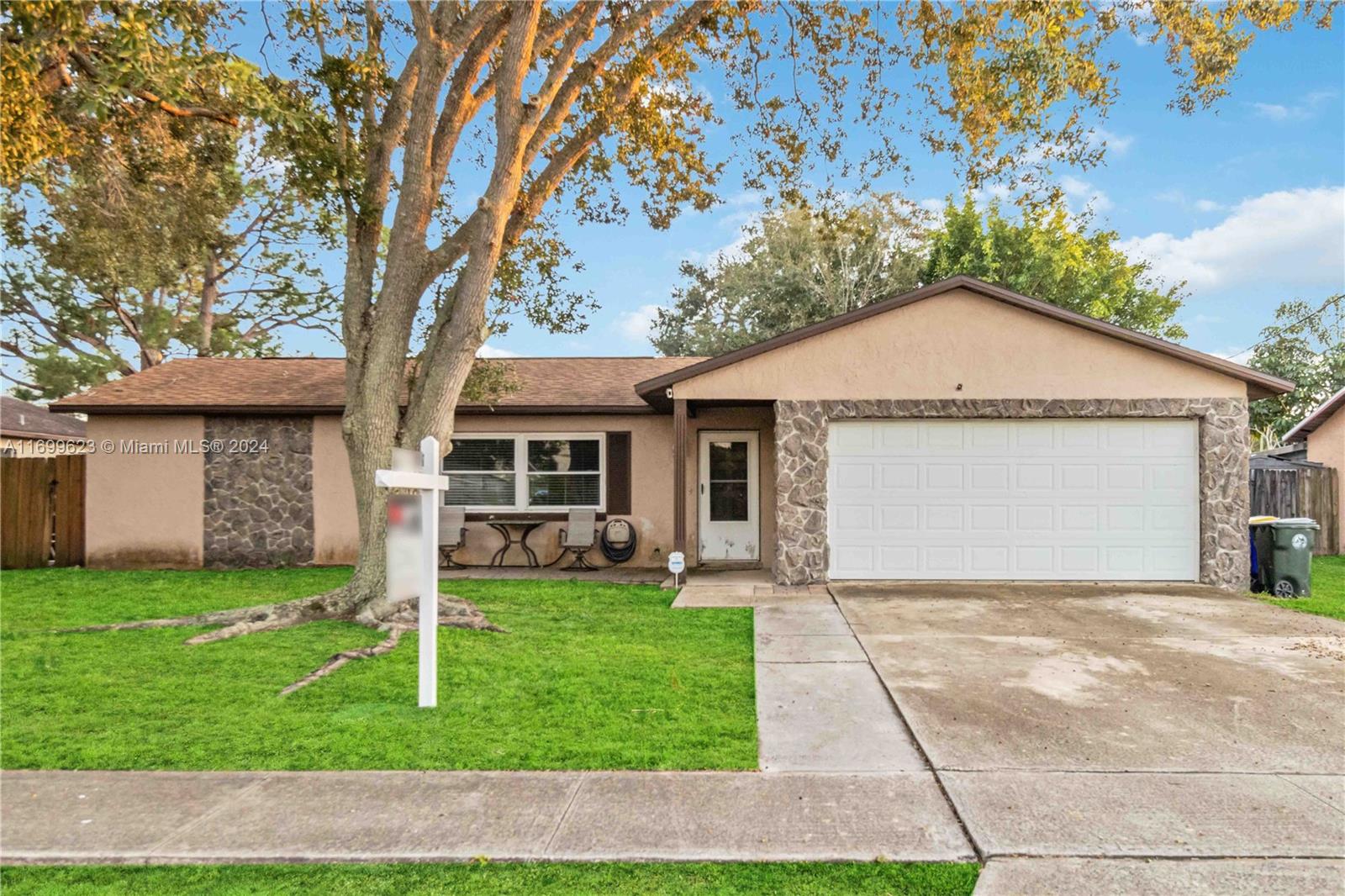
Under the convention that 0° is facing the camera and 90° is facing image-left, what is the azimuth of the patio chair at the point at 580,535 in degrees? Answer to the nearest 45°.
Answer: approximately 45°

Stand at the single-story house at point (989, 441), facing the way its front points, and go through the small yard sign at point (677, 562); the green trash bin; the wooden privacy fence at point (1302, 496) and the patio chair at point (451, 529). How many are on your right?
2

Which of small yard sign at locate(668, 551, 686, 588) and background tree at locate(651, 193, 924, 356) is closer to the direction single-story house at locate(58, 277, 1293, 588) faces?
the small yard sign

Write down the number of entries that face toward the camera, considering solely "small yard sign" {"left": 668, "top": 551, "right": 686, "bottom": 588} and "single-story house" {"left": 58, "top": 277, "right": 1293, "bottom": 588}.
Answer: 2

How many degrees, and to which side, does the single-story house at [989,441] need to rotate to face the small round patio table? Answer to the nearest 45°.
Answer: approximately 90° to its right

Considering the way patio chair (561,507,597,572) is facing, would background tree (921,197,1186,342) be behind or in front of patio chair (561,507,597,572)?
behind

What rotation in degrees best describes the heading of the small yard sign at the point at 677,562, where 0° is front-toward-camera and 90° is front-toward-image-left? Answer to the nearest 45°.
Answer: approximately 0°

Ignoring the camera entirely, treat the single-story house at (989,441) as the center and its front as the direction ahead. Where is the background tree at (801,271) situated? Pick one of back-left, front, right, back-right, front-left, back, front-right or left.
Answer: back

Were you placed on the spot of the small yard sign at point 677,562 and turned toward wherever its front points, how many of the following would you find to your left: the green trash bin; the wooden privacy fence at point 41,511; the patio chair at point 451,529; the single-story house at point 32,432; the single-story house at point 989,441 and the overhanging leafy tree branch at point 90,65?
2
